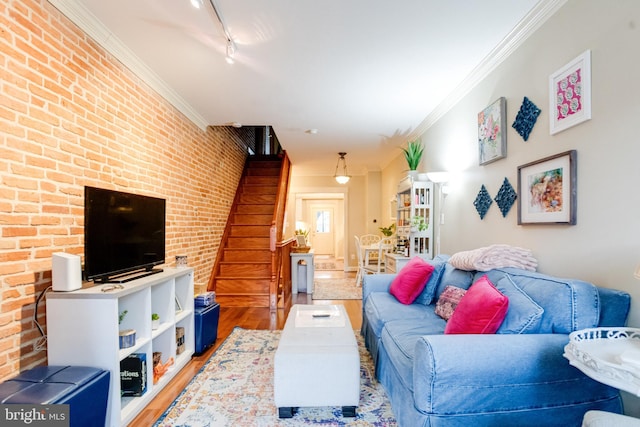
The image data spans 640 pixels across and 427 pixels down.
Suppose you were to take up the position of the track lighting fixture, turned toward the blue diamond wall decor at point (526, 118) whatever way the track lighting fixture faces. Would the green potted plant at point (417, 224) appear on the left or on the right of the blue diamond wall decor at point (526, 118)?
left

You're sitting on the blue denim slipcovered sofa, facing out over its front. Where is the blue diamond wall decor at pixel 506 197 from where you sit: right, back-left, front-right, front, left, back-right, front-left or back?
back-right

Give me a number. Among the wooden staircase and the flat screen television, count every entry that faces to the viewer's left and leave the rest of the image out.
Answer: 0

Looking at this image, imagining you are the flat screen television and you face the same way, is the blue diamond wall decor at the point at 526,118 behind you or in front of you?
in front

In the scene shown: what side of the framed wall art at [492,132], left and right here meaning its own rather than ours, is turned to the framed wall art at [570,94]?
left

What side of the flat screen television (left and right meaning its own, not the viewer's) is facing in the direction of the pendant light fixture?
left

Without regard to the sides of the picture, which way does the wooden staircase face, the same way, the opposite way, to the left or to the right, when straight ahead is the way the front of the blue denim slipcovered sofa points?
to the left

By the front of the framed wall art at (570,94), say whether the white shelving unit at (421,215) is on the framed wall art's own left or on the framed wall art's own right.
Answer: on the framed wall art's own right

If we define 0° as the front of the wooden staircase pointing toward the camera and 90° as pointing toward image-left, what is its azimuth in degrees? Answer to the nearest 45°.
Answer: approximately 0°

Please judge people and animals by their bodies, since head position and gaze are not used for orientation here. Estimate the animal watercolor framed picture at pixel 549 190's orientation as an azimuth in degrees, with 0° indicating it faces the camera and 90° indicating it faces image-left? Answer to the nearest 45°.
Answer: approximately 45°
